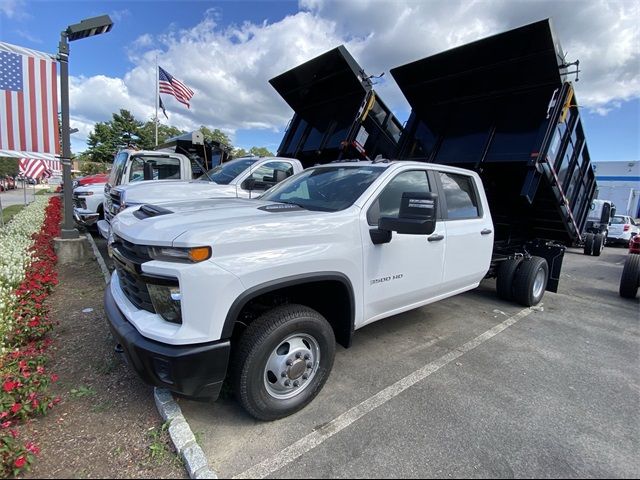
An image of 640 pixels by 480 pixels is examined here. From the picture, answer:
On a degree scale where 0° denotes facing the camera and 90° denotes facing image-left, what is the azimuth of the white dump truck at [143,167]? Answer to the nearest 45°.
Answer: approximately 45°

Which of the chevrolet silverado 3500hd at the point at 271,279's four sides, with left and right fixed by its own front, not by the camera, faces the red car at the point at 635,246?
back

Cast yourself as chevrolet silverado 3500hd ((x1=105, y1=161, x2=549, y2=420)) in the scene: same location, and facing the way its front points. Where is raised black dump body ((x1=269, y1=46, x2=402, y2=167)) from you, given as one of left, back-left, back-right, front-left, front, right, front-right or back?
back-right

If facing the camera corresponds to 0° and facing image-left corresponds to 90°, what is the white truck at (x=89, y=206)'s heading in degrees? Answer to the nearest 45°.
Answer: approximately 45°

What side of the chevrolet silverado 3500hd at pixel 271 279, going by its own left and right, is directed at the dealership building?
back

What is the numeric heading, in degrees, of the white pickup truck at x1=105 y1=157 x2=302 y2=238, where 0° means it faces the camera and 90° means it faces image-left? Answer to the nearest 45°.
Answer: approximately 45°
